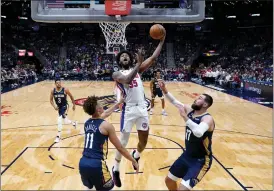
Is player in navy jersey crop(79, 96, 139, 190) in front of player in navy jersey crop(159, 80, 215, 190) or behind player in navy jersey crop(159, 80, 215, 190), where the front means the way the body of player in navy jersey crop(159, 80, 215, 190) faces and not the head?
in front

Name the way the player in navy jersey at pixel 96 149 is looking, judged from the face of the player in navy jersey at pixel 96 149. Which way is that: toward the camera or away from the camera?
away from the camera

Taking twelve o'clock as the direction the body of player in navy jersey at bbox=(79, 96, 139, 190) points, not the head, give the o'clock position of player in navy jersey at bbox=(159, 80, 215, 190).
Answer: player in navy jersey at bbox=(159, 80, 215, 190) is roughly at 1 o'clock from player in navy jersey at bbox=(79, 96, 139, 190).

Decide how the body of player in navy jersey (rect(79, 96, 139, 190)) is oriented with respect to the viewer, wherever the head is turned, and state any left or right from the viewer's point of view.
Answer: facing away from the viewer and to the right of the viewer

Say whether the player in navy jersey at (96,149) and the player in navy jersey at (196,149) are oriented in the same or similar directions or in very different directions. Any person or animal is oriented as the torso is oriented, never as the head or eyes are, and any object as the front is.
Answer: very different directions
